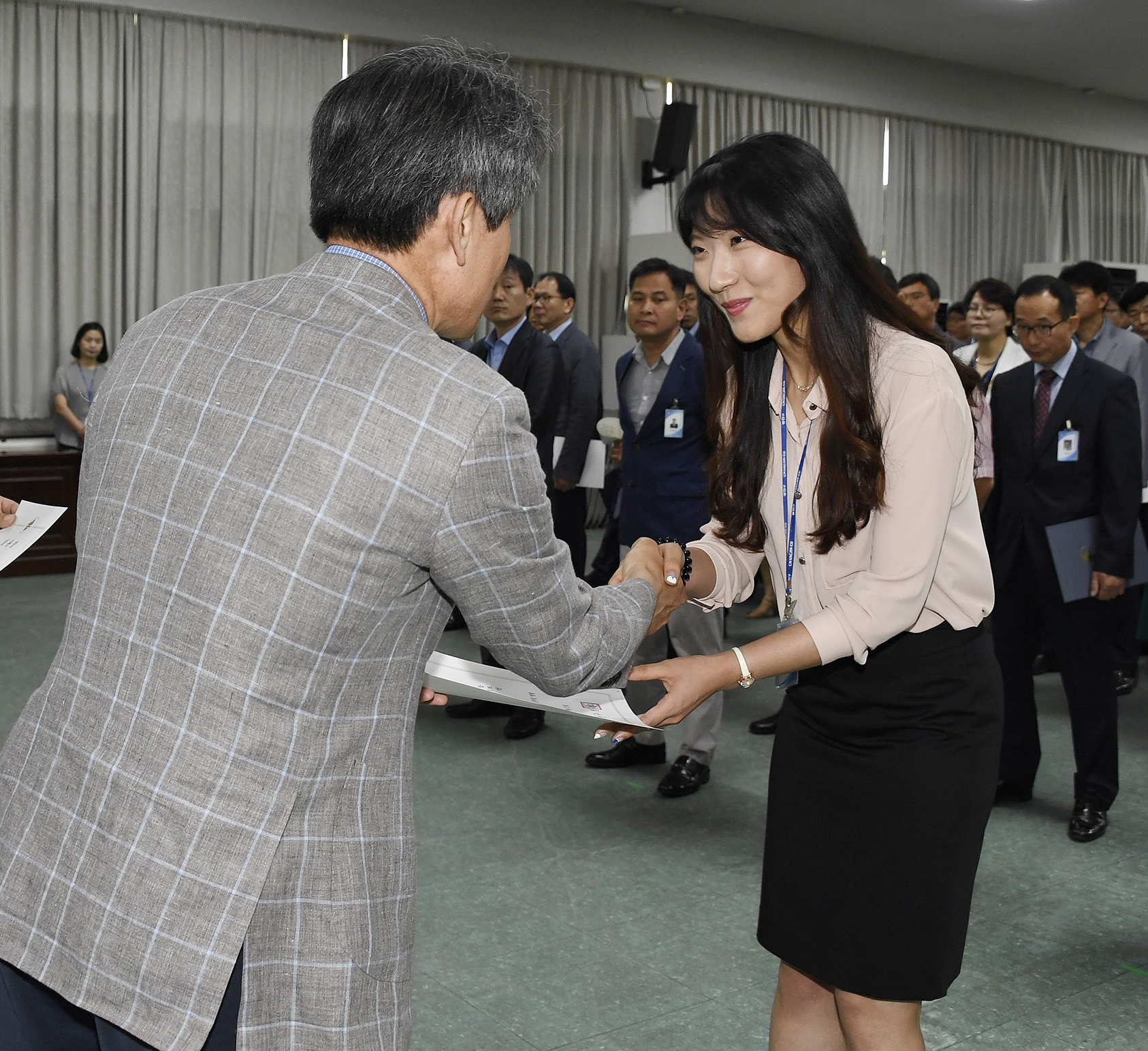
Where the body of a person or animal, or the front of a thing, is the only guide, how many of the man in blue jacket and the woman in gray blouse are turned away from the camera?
0

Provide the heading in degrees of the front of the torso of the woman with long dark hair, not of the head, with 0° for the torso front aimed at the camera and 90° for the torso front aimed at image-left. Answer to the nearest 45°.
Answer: approximately 45°

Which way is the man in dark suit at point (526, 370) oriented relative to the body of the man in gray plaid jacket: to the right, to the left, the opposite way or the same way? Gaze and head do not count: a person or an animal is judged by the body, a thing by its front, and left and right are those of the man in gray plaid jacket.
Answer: the opposite way

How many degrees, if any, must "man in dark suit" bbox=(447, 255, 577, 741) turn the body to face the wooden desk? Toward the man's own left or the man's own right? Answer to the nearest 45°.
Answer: approximately 90° to the man's own right

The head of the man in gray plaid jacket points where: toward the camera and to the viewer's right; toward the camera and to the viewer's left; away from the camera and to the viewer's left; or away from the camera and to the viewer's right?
away from the camera and to the viewer's right

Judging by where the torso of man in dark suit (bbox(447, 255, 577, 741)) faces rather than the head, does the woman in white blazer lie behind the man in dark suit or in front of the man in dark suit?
behind

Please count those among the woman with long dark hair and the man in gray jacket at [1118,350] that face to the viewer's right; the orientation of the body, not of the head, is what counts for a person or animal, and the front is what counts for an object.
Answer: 0

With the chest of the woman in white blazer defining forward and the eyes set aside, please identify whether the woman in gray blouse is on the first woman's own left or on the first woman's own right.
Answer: on the first woman's own right

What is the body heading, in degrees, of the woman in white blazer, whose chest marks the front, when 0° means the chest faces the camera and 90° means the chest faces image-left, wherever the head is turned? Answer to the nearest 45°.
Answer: approximately 45°

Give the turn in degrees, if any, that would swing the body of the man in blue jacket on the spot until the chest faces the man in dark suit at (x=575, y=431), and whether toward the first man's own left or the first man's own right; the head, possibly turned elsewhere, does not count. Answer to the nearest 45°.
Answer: approximately 135° to the first man's own right
